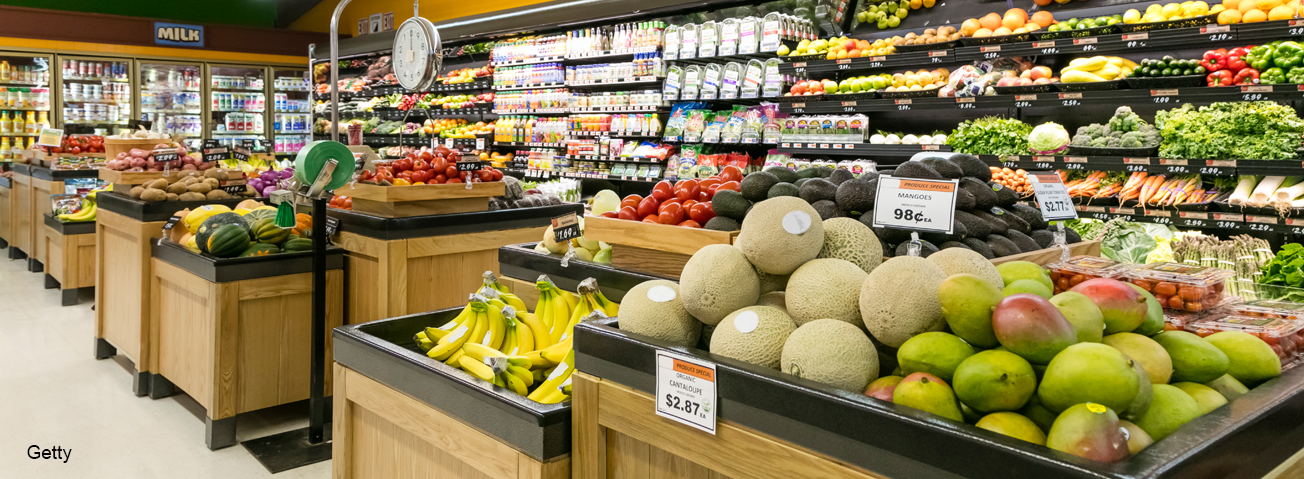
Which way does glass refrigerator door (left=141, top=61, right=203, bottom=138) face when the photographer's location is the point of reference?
facing the viewer

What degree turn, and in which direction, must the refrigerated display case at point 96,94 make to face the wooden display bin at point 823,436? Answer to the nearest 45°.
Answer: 0° — it already faces it

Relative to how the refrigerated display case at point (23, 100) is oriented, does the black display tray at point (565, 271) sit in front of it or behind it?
in front

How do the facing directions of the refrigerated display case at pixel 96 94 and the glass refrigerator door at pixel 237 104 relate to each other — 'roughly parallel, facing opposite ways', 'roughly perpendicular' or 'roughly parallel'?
roughly parallel

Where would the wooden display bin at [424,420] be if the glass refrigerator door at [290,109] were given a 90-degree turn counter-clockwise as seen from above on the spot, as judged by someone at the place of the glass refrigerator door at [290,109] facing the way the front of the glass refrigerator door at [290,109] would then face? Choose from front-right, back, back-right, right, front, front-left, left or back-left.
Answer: right

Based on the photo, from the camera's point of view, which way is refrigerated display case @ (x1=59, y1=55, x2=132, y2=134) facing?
toward the camera

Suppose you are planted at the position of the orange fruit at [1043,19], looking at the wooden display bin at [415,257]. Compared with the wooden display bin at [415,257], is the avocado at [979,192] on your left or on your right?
left

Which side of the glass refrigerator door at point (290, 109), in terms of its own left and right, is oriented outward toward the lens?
front

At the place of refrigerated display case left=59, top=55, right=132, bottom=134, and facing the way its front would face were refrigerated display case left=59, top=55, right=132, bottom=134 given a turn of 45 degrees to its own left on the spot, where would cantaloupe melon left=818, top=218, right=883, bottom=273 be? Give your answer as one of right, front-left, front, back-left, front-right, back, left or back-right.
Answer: front-right

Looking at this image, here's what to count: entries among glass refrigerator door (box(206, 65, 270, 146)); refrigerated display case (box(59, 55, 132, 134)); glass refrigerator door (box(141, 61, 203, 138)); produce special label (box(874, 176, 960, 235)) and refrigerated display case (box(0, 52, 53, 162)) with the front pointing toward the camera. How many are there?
5

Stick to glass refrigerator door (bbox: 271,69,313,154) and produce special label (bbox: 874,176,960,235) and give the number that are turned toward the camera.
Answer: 2

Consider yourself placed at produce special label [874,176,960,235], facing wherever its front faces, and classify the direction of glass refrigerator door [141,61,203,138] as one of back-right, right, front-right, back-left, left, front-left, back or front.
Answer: back-right

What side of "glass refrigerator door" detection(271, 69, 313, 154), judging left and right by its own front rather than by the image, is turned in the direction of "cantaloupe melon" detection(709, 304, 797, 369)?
front

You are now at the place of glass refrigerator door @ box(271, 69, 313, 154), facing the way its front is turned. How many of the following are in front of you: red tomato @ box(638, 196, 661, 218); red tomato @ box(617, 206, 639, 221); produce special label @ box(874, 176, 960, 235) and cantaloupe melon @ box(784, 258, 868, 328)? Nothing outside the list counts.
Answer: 4

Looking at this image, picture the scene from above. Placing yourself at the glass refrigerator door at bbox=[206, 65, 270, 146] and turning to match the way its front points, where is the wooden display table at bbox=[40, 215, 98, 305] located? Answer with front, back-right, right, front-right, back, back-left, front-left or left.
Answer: front

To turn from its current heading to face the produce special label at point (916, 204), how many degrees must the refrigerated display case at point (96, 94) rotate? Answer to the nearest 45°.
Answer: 0° — it already faces it

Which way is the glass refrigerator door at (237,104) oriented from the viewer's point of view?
toward the camera

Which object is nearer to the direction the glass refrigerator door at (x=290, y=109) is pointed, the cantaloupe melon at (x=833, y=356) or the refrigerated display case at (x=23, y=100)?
the cantaloupe melon
